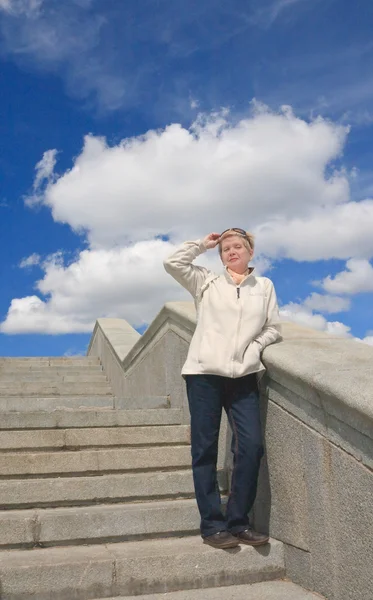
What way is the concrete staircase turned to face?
toward the camera
